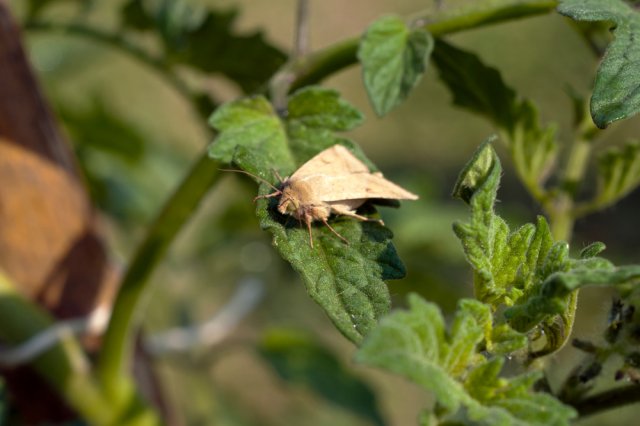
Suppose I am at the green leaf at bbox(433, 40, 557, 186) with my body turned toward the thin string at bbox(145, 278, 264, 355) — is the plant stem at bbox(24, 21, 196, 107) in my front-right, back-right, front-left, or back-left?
front-left

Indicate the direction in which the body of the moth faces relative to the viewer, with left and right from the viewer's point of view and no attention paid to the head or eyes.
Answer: facing the viewer and to the left of the viewer
